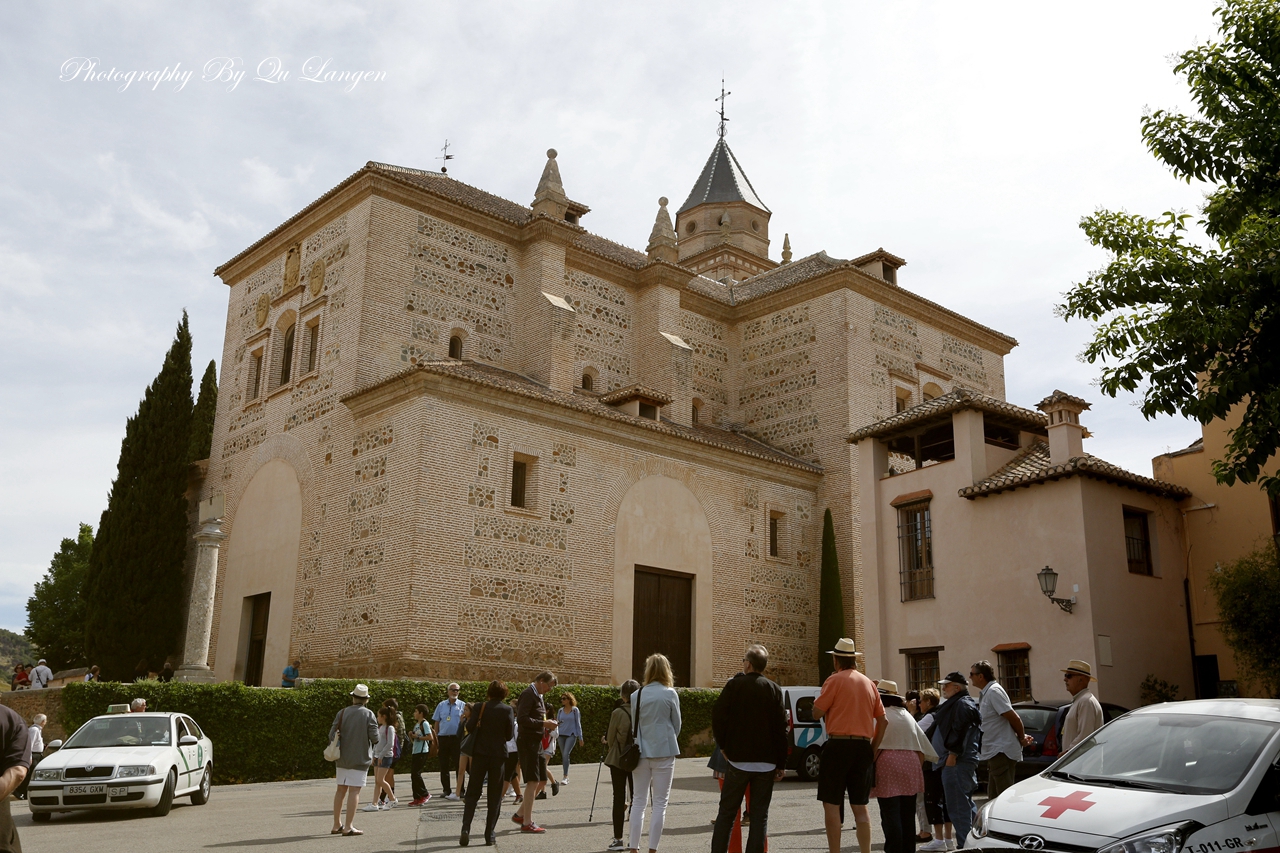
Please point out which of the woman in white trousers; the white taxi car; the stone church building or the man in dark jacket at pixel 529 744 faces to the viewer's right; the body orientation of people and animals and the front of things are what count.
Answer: the man in dark jacket

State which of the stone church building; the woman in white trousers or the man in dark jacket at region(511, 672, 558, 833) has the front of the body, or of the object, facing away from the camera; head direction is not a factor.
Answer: the woman in white trousers

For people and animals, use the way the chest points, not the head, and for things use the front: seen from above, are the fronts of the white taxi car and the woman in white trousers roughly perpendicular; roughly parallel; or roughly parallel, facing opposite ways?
roughly parallel, facing opposite ways

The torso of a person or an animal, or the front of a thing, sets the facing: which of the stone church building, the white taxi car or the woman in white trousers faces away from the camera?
the woman in white trousers

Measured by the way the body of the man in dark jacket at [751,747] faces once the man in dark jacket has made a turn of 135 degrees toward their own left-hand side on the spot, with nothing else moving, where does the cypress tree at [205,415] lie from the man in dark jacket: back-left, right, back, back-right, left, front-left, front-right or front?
right

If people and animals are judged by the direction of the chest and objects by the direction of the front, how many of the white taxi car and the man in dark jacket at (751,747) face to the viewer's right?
0

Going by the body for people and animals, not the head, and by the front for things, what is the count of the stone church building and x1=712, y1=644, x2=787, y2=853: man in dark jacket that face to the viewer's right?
0

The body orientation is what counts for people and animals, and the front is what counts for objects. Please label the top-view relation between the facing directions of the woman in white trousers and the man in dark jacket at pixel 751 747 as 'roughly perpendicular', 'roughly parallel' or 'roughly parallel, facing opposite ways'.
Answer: roughly parallel

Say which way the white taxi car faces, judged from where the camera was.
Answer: facing the viewer and to the left of the viewer

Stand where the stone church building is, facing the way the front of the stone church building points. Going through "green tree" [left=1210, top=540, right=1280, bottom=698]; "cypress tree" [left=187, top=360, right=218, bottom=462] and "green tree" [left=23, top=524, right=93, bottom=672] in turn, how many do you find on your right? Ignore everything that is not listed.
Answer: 2

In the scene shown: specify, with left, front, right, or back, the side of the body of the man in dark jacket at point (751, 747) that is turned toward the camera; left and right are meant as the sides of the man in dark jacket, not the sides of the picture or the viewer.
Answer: back

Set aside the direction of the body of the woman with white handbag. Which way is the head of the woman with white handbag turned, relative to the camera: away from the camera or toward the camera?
away from the camera

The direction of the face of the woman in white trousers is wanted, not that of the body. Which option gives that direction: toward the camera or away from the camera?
away from the camera

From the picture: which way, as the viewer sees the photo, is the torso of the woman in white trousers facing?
away from the camera
